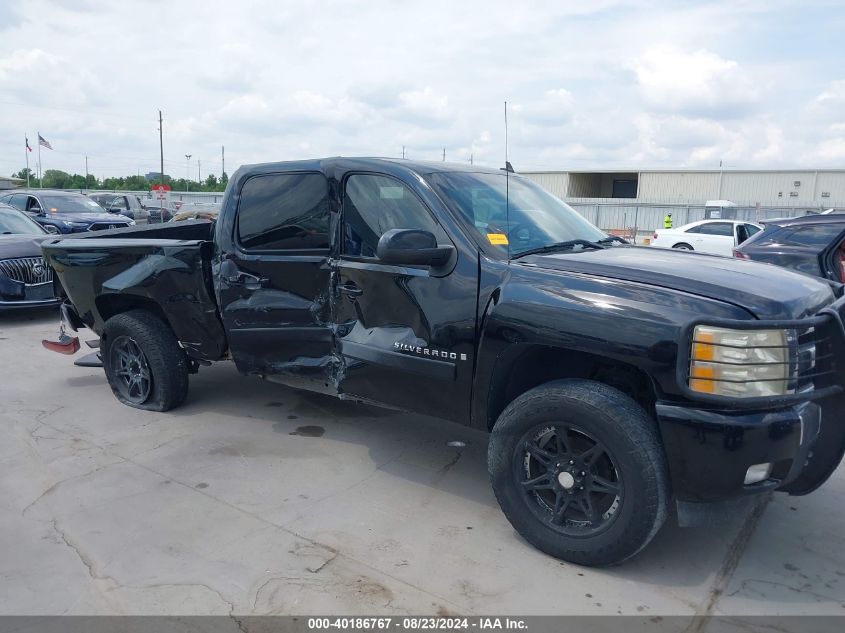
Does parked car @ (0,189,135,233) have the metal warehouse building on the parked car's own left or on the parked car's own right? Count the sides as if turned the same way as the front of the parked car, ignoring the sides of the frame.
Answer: on the parked car's own left

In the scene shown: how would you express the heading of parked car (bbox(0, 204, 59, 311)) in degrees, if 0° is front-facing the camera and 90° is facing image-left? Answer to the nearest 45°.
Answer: approximately 315°

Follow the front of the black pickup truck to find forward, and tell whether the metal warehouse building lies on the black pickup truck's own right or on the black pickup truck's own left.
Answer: on the black pickup truck's own left

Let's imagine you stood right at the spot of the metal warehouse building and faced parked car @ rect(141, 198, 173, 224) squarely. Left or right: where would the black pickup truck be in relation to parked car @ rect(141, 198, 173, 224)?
left

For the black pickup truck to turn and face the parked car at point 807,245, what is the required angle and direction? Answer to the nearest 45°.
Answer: approximately 90° to its left

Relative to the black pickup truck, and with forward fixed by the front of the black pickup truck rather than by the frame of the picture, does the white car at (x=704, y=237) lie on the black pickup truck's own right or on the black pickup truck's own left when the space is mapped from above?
on the black pickup truck's own left

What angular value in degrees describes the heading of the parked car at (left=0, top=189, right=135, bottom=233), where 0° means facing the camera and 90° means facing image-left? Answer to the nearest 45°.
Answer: approximately 315°
